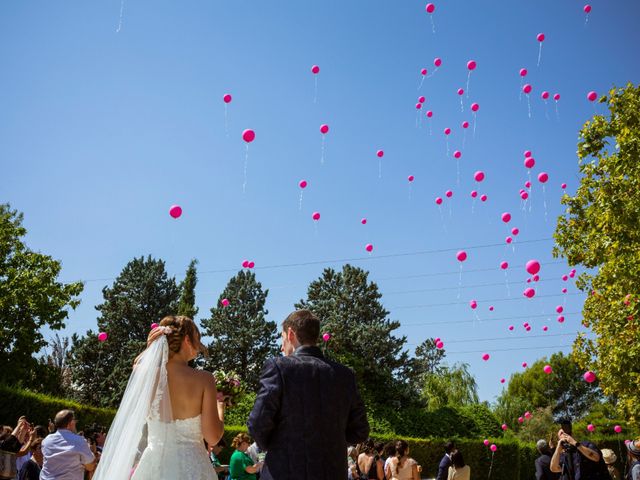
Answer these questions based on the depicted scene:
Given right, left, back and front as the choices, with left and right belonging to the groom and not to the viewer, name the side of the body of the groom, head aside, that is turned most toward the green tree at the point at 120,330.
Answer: front

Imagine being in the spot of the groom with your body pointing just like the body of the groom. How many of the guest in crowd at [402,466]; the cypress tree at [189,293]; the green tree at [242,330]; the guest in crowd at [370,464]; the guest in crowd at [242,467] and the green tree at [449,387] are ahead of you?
6

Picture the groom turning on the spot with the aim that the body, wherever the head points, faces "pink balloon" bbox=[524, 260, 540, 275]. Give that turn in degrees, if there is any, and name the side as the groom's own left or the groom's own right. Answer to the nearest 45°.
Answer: approximately 45° to the groom's own right

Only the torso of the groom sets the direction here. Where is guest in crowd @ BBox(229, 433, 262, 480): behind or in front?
in front

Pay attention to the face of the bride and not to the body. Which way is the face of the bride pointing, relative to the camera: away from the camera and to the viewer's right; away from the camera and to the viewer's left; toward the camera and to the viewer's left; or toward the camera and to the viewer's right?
away from the camera and to the viewer's right

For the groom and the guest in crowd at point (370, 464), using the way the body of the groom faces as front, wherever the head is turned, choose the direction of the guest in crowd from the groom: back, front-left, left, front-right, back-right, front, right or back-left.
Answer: front

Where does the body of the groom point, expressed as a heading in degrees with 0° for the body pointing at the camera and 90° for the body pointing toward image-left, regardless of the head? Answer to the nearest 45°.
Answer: approximately 180°

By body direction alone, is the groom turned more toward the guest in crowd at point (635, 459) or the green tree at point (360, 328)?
the green tree

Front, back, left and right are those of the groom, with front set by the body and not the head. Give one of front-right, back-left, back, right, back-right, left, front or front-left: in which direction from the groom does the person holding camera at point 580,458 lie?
front-right

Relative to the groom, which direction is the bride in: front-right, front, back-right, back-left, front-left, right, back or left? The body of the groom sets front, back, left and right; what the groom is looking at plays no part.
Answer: front-left

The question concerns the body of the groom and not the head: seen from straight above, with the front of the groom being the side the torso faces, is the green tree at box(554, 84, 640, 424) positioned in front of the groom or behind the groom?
in front

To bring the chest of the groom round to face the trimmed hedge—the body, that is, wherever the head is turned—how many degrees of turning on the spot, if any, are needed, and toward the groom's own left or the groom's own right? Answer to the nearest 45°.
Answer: approximately 45° to the groom's own left

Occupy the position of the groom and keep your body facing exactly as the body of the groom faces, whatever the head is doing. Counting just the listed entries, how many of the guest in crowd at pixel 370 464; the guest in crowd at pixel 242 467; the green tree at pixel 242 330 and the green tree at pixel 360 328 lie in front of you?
4

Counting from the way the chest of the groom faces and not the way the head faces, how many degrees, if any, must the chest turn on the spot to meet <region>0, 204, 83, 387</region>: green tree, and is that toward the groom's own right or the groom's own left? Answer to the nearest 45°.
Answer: approximately 45° to the groom's own left

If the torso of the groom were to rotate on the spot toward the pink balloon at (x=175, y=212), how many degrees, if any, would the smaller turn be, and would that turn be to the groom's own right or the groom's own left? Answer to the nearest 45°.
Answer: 0° — they already face it

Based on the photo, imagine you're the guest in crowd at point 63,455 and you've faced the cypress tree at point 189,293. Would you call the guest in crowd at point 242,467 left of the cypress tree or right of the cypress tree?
right

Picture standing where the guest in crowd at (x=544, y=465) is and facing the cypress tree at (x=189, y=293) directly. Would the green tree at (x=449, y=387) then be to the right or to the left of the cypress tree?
right

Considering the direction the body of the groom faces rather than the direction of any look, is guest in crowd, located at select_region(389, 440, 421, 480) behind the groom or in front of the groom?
in front

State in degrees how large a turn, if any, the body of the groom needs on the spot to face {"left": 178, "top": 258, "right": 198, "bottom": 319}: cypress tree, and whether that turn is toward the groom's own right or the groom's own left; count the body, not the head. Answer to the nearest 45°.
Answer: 0° — they already face it

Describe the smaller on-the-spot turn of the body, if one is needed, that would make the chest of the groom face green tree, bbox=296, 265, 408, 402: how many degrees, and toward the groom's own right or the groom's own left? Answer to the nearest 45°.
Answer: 0° — they already face it
